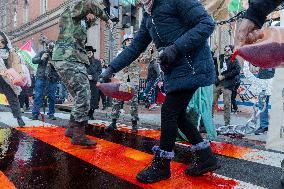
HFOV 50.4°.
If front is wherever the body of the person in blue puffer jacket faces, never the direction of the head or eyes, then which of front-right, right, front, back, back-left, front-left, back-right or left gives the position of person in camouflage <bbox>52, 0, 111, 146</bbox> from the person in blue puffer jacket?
right

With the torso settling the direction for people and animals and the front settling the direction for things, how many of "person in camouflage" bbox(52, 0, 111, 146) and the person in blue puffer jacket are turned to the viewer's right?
1

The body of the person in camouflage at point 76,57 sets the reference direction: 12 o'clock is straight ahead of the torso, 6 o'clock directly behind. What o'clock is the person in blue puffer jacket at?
The person in blue puffer jacket is roughly at 2 o'clock from the person in camouflage.

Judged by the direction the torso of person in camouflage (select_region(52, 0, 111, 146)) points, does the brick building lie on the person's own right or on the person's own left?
on the person's own left

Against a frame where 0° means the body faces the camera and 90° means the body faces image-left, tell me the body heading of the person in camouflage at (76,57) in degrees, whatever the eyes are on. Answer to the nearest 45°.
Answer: approximately 270°

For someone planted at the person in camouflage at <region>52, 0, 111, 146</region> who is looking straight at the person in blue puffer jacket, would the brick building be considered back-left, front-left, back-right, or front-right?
back-left

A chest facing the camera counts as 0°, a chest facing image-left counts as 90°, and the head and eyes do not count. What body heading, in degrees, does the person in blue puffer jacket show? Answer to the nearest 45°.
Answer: approximately 45°

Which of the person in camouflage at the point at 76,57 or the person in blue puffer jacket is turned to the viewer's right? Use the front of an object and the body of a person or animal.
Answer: the person in camouflage

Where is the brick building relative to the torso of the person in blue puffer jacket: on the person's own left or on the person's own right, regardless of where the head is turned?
on the person's own right
